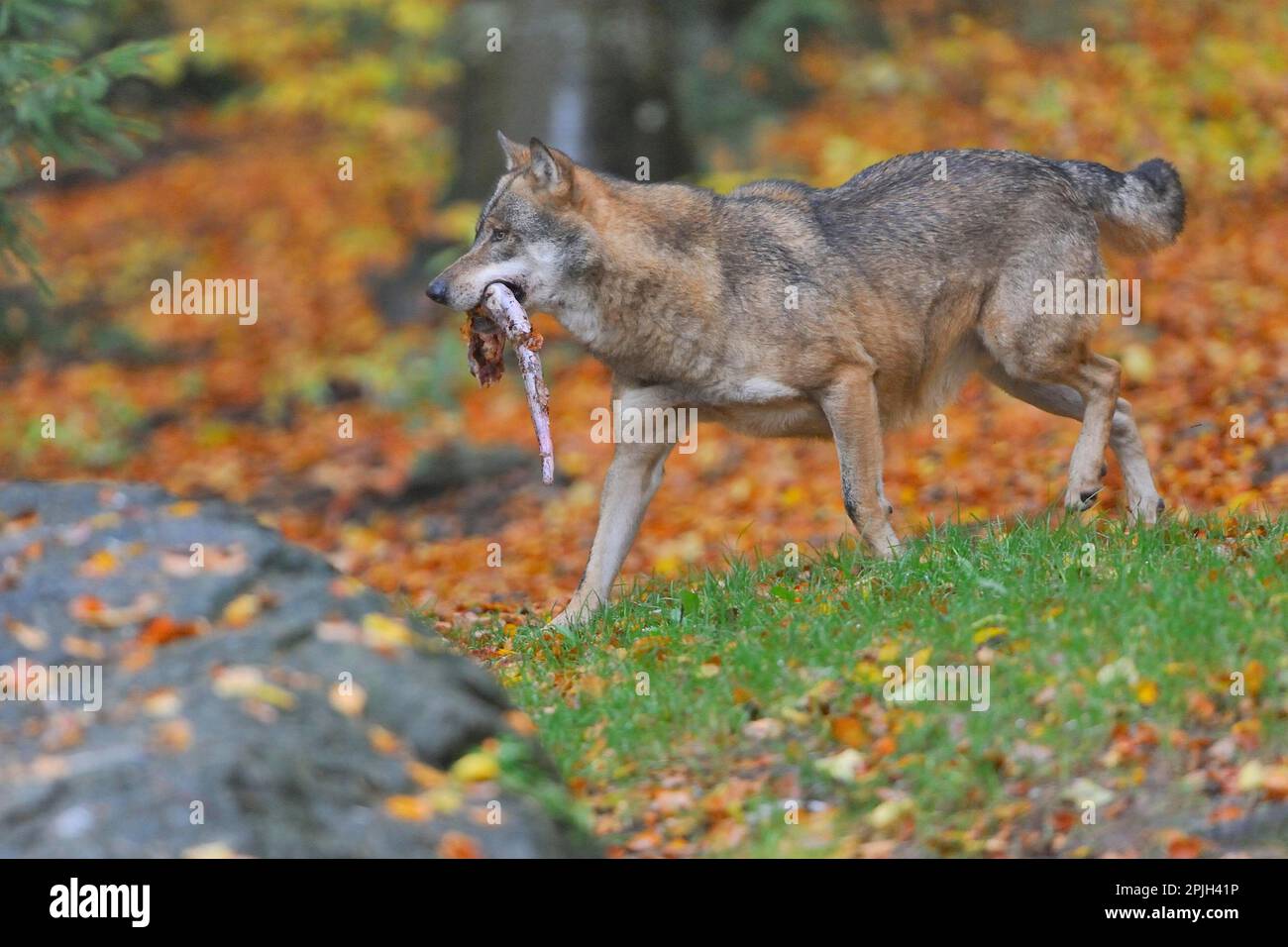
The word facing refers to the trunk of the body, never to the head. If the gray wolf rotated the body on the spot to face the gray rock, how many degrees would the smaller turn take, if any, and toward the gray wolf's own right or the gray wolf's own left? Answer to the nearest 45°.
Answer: approximately 45° to the gray wolf's own left

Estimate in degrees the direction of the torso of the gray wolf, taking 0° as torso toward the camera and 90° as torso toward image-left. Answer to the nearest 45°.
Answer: approximately 90°

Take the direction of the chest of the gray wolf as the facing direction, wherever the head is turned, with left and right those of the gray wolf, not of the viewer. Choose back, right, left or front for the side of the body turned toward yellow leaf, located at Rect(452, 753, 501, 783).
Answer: left
